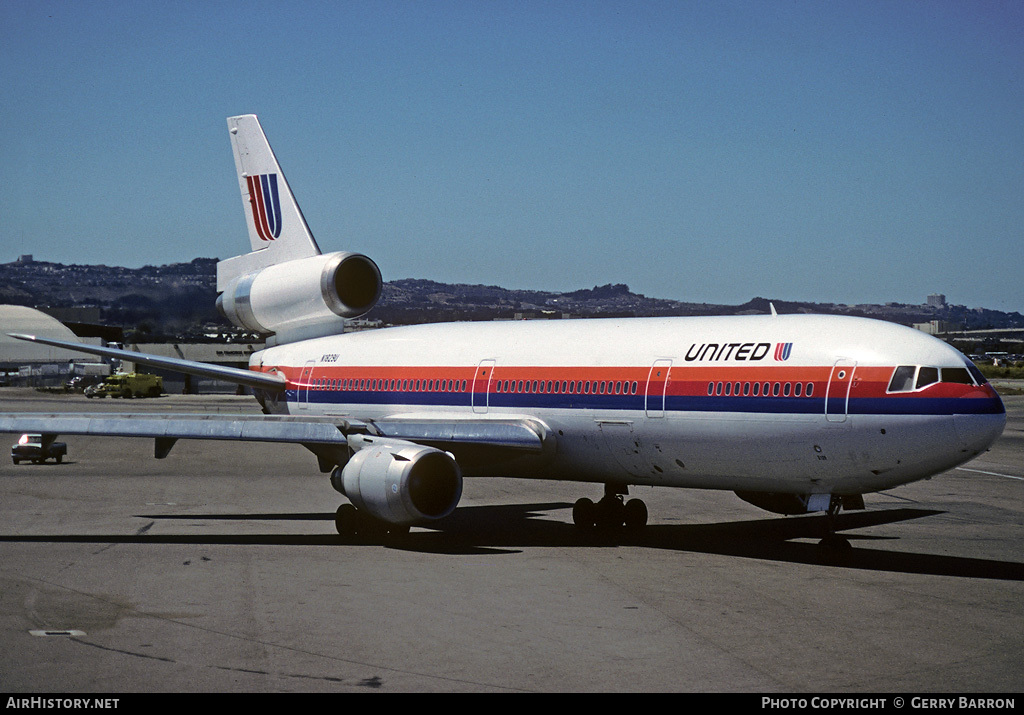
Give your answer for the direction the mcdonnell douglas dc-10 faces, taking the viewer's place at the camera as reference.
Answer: facing the viewer and to the right of the viewer
